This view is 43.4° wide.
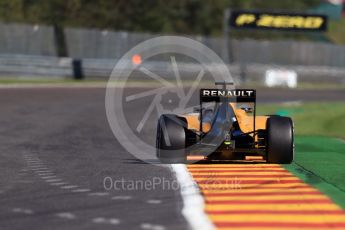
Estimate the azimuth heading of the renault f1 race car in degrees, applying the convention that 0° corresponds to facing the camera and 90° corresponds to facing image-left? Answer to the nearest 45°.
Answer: approximately 180°
